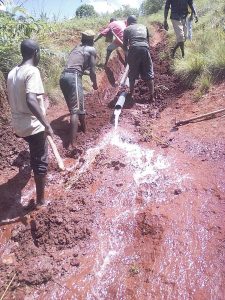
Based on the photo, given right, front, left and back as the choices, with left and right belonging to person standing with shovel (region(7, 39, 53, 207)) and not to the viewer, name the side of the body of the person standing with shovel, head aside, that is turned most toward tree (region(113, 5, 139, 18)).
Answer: front

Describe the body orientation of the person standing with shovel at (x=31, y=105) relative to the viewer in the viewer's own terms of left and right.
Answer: facing away from the viewer and to the right of the viewer

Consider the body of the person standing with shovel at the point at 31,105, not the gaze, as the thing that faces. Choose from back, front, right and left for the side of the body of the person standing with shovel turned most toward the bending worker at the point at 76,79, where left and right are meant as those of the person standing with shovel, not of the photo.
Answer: front

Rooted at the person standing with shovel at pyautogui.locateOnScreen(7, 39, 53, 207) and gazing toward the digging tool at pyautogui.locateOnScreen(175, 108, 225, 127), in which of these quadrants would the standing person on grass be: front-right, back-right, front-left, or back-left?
front-left

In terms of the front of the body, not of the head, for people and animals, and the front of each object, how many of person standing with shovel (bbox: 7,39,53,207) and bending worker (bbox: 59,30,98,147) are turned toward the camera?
0

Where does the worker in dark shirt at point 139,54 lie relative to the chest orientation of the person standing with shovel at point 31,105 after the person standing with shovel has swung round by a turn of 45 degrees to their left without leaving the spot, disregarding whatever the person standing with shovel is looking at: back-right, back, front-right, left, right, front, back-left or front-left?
front-right

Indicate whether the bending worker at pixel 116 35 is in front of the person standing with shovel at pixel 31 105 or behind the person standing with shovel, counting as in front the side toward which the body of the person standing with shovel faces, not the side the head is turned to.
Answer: in front

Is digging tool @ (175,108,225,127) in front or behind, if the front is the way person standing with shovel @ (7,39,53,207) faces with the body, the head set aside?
in front

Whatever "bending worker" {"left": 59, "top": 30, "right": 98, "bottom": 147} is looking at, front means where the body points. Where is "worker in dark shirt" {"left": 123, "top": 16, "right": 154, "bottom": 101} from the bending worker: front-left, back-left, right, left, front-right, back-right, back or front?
front

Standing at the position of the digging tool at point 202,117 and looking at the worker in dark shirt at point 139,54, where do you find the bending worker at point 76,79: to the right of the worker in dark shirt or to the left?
left

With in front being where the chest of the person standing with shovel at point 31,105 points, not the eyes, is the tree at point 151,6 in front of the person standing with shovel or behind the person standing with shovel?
in front

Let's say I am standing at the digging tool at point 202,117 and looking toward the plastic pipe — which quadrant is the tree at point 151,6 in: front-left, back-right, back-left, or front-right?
front-right
